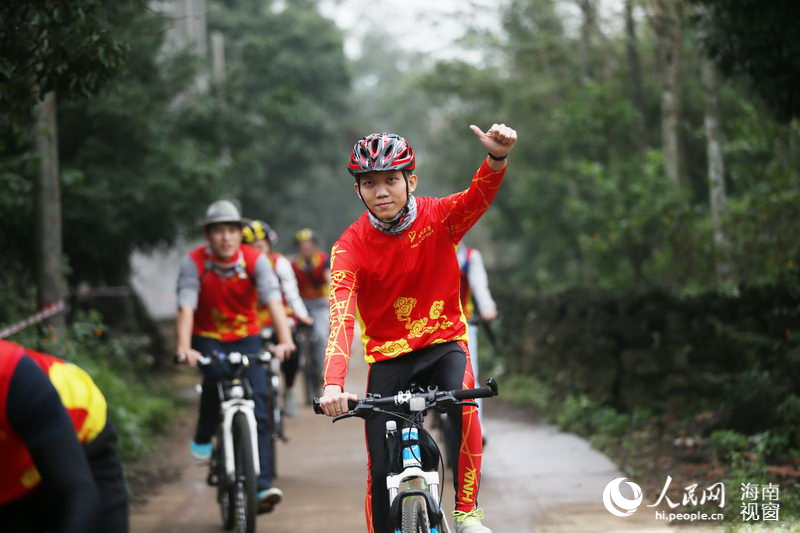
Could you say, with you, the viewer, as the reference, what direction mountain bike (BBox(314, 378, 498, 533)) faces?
facing the viewer

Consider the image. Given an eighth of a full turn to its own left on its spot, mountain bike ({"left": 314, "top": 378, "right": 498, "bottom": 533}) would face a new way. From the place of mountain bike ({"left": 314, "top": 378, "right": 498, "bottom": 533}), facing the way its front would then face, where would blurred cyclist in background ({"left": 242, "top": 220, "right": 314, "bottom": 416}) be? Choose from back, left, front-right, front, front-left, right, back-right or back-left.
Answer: back-left

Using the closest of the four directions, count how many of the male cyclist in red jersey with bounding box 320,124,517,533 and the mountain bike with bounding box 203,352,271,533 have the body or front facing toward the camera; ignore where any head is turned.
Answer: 2

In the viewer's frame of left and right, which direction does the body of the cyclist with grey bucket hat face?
facing the viewer

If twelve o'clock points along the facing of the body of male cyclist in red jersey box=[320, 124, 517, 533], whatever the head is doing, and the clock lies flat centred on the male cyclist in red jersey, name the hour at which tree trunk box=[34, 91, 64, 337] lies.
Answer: The tree trunk is roughly at 5 o'clock from the male cyclist in red jersey.

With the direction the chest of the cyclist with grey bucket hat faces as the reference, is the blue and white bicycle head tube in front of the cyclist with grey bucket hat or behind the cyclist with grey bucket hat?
in front

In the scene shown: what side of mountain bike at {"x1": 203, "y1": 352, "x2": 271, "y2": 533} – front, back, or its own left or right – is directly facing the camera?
front

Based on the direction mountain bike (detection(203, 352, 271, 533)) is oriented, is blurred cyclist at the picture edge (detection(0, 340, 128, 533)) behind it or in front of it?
in front

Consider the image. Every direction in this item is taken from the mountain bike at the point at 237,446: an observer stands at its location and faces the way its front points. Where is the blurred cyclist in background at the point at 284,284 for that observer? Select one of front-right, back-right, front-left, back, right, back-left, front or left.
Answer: back

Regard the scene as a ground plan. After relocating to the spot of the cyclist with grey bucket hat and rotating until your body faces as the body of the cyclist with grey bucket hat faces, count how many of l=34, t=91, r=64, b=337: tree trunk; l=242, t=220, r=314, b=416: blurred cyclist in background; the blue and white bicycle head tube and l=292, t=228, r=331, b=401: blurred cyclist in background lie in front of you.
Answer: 1
